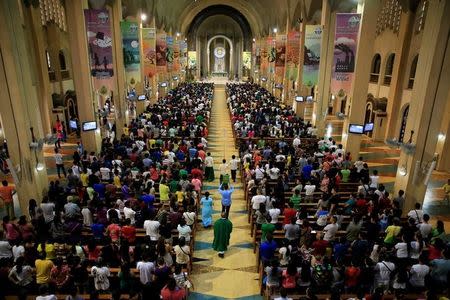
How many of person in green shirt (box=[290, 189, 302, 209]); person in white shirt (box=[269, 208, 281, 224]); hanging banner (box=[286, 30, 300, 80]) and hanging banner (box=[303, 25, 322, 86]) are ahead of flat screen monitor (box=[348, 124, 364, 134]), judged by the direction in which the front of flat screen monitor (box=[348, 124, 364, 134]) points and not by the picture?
2

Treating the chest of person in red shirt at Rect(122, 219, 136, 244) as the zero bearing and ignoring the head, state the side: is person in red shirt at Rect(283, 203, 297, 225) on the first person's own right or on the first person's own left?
on the first person's own right

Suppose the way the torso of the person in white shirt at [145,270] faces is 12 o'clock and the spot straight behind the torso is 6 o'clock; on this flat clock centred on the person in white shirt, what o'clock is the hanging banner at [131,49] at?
The hanging banner is roughly at 12 o'clock from the person in white shirt.

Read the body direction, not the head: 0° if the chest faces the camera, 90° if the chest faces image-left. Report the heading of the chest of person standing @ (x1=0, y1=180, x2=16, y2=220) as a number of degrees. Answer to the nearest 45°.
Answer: approximately 180°

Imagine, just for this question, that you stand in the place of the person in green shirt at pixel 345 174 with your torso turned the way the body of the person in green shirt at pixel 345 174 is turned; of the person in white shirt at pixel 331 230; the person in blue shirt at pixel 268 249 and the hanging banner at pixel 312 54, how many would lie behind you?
2

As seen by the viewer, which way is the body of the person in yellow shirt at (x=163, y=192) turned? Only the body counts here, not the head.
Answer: away from the camera

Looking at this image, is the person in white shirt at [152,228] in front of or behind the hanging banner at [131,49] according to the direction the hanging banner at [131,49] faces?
in front

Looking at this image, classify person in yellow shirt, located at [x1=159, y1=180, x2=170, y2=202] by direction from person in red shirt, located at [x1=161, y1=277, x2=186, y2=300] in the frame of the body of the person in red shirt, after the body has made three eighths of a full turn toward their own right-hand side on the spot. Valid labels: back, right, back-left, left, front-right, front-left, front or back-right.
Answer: back-left

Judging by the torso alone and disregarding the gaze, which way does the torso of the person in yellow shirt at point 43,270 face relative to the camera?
away from the camera
